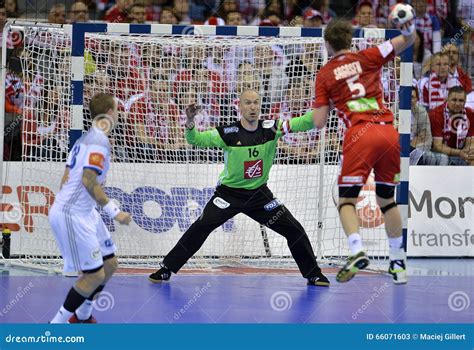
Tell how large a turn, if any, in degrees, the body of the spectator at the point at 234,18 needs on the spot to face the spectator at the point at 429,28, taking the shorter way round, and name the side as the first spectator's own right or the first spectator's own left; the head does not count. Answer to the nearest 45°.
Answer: approximately 90° to the first spectator's own left

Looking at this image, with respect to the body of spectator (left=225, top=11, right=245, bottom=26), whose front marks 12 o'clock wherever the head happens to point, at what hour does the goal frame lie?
The goal frame is roughly at 12 o'clock from the spectator.

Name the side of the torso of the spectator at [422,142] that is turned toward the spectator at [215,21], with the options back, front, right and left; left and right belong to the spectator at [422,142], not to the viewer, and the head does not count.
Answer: right

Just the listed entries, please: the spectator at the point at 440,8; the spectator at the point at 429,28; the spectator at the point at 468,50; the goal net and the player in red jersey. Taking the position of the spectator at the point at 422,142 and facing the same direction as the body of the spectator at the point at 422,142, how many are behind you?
3

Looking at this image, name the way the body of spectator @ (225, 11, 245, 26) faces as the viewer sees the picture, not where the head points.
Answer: toward the camera

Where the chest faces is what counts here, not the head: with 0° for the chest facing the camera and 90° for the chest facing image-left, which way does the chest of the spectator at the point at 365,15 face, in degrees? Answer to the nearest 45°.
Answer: approximately 0°

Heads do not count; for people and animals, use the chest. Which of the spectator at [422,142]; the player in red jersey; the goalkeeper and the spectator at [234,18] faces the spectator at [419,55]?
the player in red jersey

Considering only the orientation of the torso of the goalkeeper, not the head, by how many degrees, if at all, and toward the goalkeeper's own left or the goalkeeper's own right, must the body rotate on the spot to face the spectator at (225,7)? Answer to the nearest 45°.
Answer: approximately 180°

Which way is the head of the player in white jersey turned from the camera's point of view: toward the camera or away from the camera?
away from the camera

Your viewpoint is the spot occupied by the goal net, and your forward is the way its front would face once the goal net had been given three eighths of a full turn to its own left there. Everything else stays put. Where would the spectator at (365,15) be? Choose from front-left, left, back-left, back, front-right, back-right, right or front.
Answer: front

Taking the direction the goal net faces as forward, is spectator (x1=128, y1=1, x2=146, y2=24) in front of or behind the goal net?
behind

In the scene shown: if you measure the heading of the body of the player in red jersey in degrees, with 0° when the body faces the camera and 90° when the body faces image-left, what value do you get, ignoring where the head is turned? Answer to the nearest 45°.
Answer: approximately 180°

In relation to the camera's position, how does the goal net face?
facing the viewer

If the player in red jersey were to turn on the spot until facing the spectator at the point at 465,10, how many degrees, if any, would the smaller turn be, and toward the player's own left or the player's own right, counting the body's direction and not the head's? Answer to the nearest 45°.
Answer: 0° — they already face them

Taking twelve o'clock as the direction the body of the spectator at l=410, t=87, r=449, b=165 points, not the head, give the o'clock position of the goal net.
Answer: The goal net is roughly at 2 o'clock from the spectator.

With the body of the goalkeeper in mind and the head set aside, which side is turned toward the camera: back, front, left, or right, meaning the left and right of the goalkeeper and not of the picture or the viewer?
front
